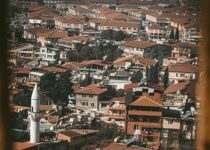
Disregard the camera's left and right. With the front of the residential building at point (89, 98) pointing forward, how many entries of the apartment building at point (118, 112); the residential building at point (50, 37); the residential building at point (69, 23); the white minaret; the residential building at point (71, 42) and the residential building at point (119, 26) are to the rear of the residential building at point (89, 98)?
4

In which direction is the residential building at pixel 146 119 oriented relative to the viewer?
toward the camera

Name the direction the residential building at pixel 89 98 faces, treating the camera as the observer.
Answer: facing the viewer

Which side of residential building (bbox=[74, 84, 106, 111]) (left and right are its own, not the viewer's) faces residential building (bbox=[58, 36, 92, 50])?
back

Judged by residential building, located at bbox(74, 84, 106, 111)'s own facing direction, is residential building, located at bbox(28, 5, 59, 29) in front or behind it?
behind

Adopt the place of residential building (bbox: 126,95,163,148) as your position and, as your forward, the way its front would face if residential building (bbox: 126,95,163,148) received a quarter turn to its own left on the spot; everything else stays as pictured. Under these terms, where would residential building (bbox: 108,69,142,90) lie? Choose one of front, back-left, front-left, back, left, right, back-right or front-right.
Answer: left

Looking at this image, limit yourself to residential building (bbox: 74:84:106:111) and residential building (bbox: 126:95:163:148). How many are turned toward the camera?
2

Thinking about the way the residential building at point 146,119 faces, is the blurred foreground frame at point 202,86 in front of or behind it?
in front

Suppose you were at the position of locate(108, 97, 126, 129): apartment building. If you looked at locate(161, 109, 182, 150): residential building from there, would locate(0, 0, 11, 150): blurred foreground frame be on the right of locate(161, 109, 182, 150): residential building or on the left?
right

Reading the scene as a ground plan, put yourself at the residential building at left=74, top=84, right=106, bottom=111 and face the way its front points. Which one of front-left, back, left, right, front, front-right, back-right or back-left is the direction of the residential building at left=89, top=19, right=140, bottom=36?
back

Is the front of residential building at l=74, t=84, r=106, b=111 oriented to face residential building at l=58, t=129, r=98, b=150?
yes

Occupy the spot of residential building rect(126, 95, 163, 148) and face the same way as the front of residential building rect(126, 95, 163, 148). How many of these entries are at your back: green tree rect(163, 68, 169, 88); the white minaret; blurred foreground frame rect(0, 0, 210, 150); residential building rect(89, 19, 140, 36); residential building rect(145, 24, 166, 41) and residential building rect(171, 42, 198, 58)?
4

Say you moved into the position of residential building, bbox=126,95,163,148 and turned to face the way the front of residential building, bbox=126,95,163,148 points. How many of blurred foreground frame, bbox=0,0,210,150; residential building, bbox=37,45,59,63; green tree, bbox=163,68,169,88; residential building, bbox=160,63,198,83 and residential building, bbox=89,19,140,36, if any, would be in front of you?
1
